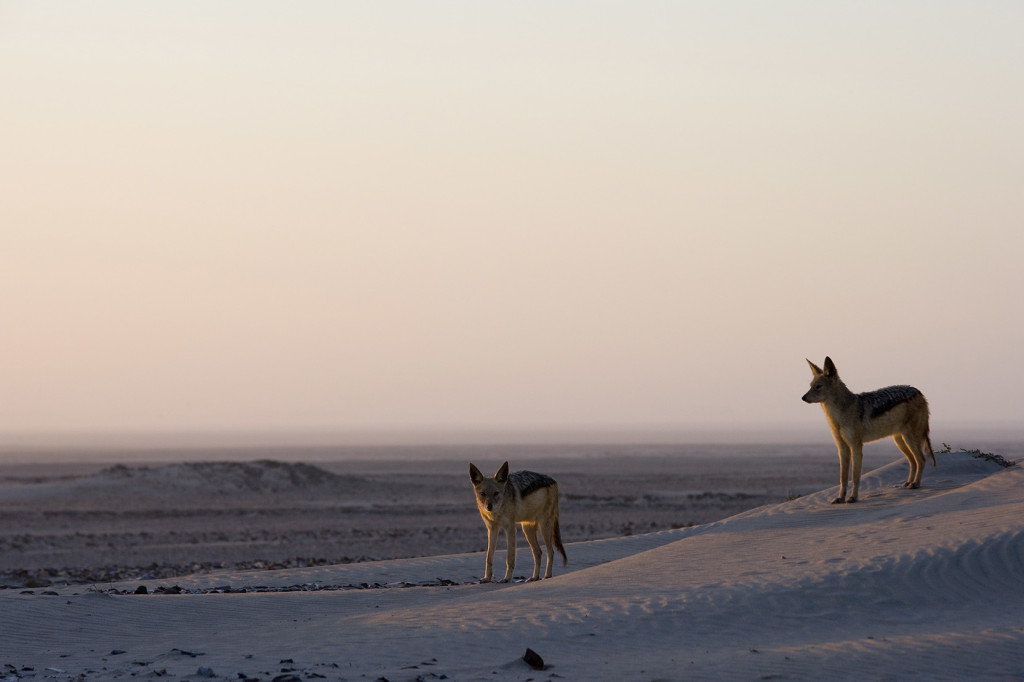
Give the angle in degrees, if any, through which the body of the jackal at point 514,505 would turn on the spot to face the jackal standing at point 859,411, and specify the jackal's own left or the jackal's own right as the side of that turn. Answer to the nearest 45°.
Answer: approximately 135° to the jackal's own left

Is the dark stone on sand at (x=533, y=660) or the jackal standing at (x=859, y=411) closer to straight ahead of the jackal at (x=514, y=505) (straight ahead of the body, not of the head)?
the dark stone on sand

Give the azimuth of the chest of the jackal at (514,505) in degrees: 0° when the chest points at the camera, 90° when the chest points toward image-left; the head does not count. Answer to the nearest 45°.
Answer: approximately 45°

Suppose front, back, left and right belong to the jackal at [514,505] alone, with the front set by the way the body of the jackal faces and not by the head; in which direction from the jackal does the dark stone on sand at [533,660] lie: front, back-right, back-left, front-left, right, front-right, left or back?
front-left
